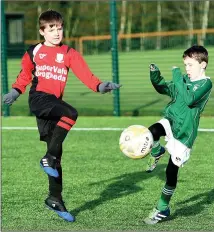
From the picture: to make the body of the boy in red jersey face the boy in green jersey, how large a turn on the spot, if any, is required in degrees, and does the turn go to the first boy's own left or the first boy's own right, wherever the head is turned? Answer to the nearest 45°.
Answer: approximately 45° to the first boy's own left

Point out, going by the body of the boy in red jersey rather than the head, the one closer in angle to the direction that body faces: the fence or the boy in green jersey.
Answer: the boy in green jersey

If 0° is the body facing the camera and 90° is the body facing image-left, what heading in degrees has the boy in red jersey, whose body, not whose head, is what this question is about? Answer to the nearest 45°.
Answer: approximately 315°

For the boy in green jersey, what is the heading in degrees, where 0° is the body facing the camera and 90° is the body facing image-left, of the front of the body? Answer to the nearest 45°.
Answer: approximately 45°

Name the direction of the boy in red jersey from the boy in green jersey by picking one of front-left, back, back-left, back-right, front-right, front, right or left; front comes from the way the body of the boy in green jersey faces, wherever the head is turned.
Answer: front-right

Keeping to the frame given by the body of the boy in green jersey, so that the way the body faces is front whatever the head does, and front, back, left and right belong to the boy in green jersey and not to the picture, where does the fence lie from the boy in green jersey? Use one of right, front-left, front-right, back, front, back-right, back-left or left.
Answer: back-right

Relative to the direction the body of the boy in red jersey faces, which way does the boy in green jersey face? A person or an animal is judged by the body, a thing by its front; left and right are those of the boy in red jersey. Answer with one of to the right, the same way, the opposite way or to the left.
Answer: to the right
